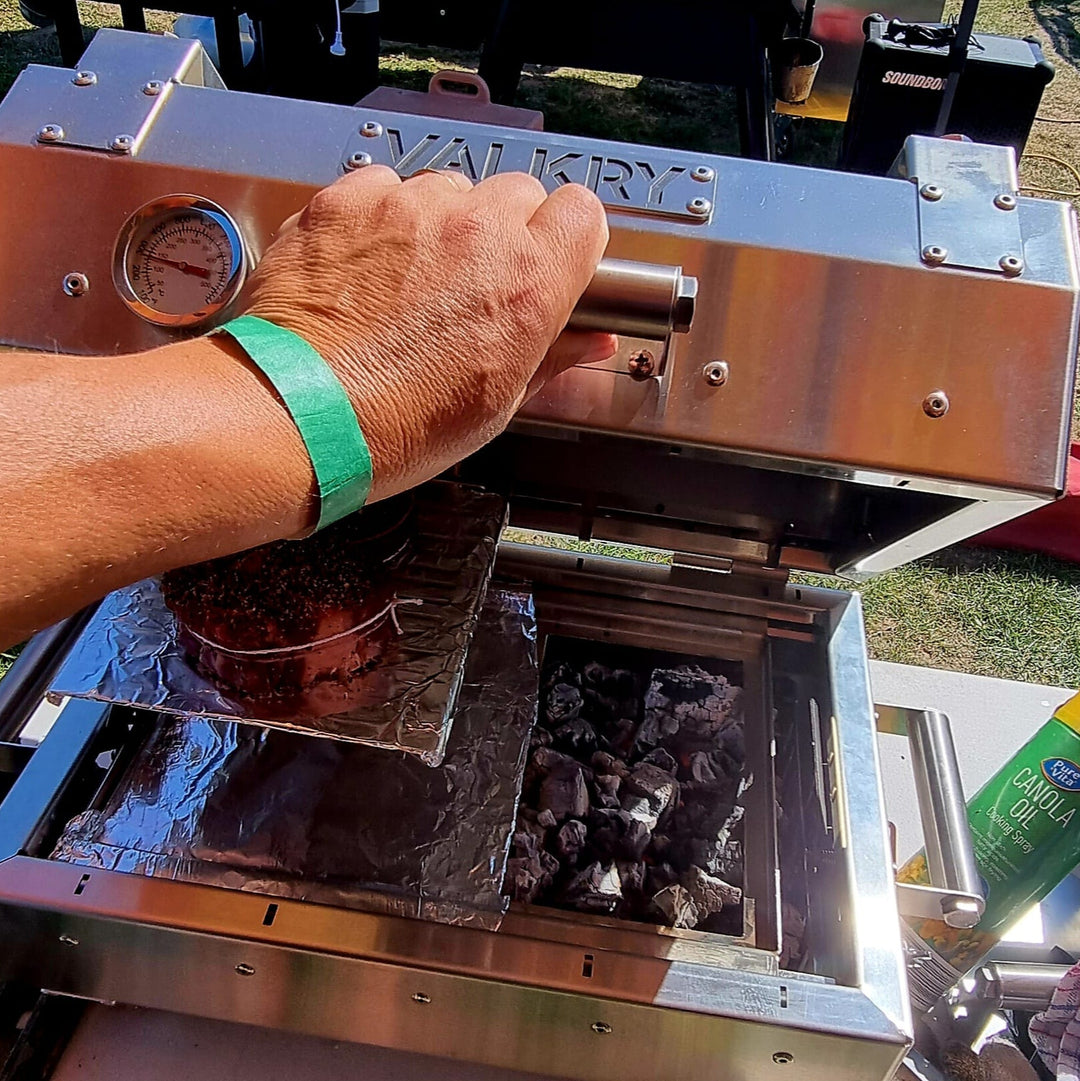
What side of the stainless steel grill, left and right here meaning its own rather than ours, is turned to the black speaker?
back

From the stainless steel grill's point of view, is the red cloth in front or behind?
behind

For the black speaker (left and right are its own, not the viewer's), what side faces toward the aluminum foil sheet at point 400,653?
front

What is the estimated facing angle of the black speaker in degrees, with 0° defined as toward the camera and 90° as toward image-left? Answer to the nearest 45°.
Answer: approximately 0°

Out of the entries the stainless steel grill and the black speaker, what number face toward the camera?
2

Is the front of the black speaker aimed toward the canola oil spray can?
yes
